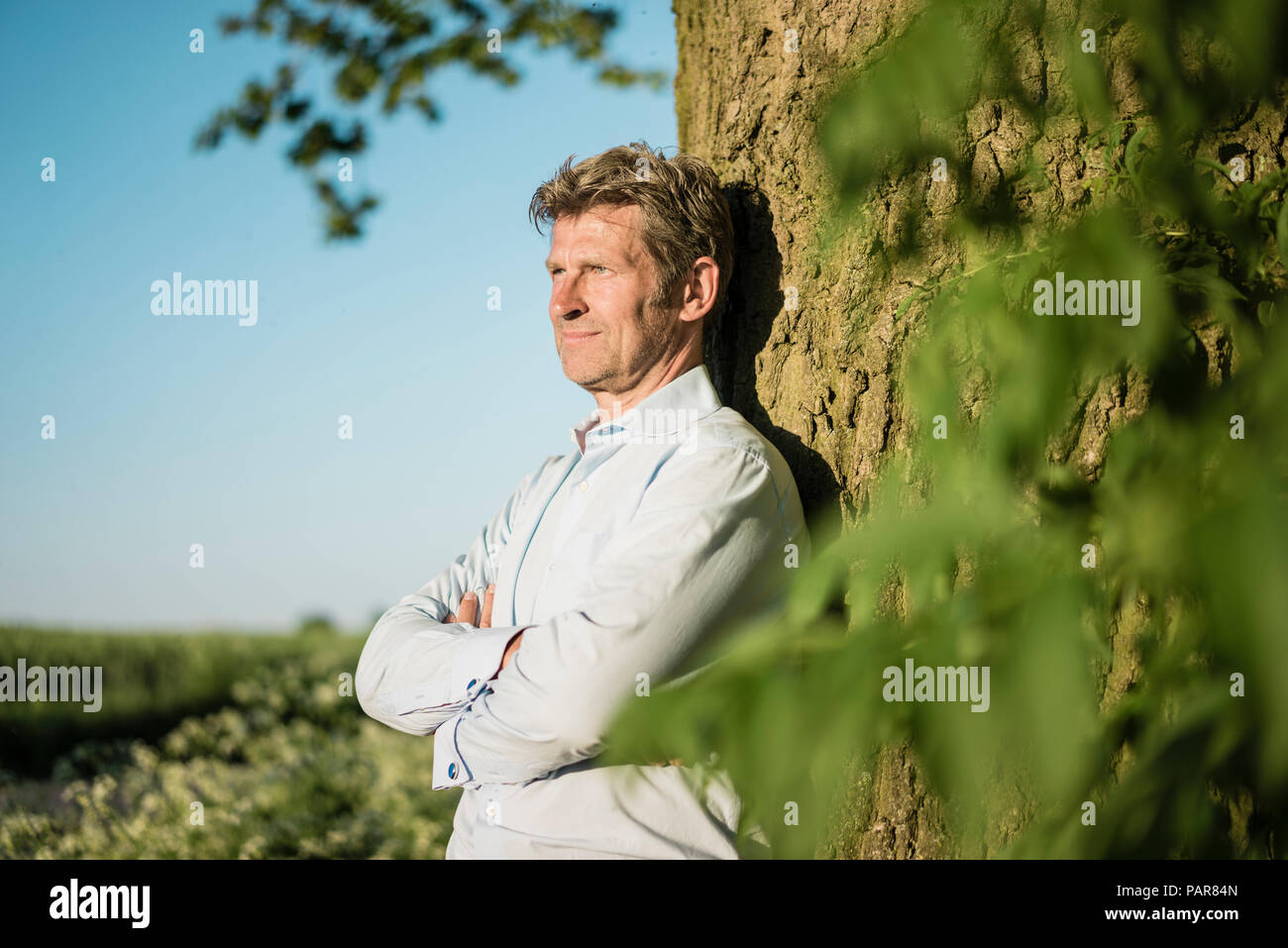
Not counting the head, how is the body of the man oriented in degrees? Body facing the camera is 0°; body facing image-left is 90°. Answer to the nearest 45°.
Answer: approximately 45°

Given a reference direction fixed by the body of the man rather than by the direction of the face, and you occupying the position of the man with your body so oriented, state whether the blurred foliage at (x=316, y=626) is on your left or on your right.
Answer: on your right
